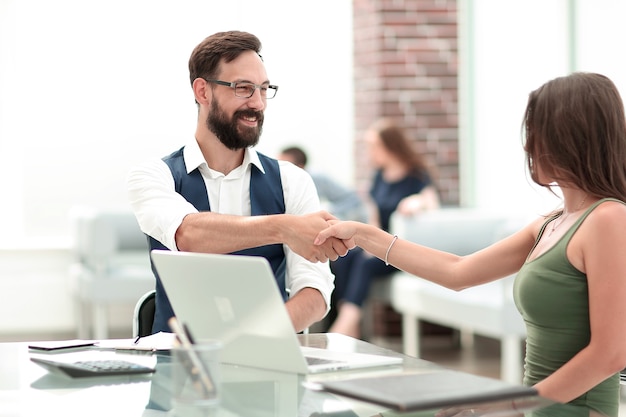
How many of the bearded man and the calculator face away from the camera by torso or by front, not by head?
0

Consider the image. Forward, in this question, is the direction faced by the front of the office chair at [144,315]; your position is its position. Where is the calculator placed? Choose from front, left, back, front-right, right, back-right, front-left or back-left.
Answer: front-right

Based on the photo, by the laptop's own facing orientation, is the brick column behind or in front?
in front

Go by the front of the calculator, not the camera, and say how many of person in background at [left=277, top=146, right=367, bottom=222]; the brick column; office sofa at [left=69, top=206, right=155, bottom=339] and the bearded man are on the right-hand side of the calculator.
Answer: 0

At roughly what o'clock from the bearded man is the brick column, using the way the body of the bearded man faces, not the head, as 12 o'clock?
The brick column is roughly at 8 o'clock from the bearded man.

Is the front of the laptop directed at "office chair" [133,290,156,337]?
no

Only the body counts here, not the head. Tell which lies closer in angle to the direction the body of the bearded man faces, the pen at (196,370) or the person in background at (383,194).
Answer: the pen

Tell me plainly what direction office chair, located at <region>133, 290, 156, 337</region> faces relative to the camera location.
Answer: facing the viewer and to the right of the viewer

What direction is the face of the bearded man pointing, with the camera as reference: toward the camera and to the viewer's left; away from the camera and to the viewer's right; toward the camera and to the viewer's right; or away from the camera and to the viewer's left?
toward the camera and to the viewer's right

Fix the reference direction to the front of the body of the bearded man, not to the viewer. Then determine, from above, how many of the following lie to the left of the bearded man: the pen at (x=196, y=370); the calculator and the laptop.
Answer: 0

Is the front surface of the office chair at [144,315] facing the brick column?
no

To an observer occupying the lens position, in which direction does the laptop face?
facing away from the viewer and to the right of the viewer
